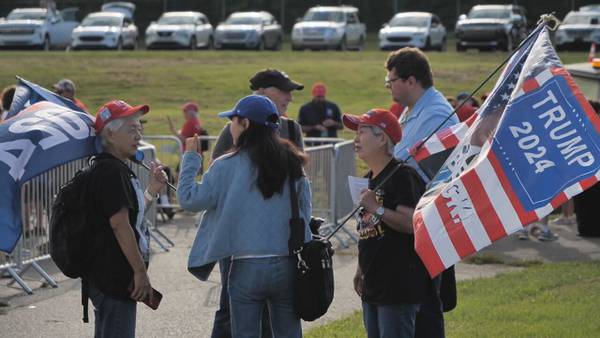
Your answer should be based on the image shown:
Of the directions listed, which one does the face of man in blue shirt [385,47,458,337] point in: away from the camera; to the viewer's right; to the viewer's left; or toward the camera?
to the viewer's left

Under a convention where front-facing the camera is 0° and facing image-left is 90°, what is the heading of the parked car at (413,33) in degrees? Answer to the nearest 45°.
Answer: approximately 45°

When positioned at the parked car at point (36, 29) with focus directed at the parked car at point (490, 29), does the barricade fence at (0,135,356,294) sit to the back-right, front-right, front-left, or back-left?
front-right

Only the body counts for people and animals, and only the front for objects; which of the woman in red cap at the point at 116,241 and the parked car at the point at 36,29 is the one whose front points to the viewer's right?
the woman in red cap

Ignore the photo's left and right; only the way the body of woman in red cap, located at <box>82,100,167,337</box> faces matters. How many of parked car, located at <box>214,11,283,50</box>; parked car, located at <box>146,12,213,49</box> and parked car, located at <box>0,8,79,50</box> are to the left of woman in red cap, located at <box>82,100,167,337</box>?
3

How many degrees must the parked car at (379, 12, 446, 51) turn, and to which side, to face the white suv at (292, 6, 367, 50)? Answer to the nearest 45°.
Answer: approximately 45° to its right

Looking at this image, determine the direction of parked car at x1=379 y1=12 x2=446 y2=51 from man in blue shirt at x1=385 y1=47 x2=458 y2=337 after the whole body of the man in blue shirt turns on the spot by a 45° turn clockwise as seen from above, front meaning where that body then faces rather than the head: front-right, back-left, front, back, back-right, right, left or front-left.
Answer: front-right

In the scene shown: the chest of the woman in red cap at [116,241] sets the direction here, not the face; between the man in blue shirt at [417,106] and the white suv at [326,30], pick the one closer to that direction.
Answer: the man in blue shirt

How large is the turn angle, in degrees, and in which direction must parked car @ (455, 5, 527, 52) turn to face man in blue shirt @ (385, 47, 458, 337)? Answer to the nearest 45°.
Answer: approximately 45° to its left

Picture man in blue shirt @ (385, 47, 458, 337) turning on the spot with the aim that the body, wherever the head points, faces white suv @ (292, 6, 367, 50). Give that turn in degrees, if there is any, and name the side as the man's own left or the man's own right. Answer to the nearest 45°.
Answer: approximately 90° to the man's own right

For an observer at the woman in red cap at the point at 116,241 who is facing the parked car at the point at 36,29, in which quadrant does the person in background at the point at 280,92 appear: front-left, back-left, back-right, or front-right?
front-right

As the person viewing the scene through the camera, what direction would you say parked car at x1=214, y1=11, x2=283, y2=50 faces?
facing the viewer and to the left of the viewer

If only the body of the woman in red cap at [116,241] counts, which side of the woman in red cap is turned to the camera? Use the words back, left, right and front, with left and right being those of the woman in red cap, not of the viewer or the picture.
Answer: right

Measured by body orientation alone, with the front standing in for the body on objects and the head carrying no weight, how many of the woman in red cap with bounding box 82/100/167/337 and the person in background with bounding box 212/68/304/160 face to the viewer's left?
0

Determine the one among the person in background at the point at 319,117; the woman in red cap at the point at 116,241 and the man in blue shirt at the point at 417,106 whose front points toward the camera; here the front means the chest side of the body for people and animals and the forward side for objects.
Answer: the person in background

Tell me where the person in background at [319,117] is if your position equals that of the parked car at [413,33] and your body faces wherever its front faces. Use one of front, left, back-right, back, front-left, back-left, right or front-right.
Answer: front-left

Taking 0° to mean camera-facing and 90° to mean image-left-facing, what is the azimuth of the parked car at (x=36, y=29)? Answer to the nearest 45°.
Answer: approximately 45°

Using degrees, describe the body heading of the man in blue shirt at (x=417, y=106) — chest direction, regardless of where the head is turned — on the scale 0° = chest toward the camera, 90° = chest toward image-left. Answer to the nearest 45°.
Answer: approximately 90°
